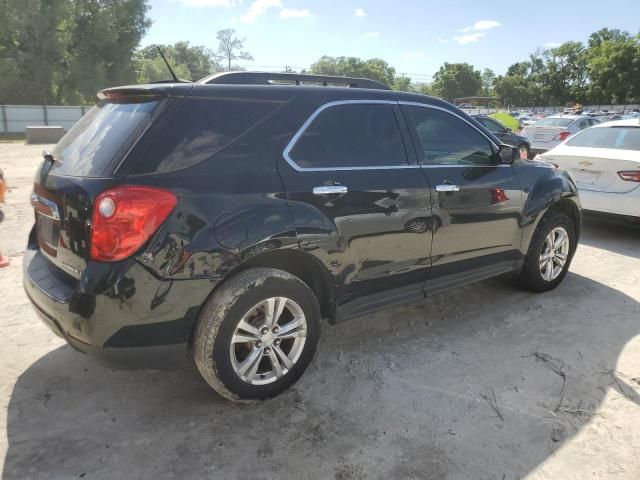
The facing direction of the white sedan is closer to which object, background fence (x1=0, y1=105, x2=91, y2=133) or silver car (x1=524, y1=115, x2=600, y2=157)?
the silver car

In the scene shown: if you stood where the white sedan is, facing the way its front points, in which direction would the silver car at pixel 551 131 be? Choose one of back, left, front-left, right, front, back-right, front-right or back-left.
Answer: front-left

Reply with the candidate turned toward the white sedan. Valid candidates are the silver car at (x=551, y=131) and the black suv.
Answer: the black suv

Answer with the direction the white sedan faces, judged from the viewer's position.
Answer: facing away from the viewer and to the right of the viewer

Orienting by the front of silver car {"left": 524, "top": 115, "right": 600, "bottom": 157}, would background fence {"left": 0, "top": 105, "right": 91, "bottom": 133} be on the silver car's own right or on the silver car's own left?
on the silver car's own left

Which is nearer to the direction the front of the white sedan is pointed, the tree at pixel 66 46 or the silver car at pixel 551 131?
the silver car

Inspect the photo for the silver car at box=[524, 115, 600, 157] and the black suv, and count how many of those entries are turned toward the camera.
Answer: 0

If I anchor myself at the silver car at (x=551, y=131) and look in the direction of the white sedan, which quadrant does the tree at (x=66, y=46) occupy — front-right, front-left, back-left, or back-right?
back-right

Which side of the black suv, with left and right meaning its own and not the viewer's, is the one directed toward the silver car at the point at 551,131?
front

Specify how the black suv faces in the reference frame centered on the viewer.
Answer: facing away from the viewer and to the right of the viewer

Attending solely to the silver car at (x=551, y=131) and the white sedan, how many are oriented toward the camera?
0

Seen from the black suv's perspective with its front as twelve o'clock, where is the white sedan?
The white sedan is roughly at 12 o'clock from the black suv.

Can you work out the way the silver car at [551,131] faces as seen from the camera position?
facing away from the viewer and to the right of the viewer
